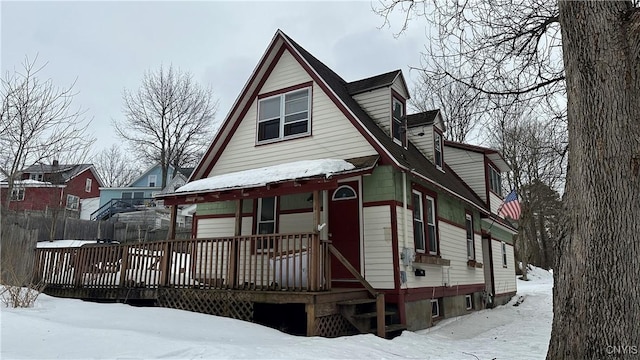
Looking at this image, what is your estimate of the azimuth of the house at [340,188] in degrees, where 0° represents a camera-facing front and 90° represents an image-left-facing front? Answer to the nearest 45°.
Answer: approximately 45°

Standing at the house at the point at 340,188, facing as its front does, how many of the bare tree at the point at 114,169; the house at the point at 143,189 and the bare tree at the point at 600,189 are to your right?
2

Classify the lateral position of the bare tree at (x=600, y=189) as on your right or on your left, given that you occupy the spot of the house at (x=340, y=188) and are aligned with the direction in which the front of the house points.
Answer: on your left

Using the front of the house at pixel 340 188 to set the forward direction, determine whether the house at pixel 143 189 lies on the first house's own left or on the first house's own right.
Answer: on the first house's own right

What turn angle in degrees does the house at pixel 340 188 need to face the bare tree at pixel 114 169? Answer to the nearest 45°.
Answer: approximately 90° to its right
